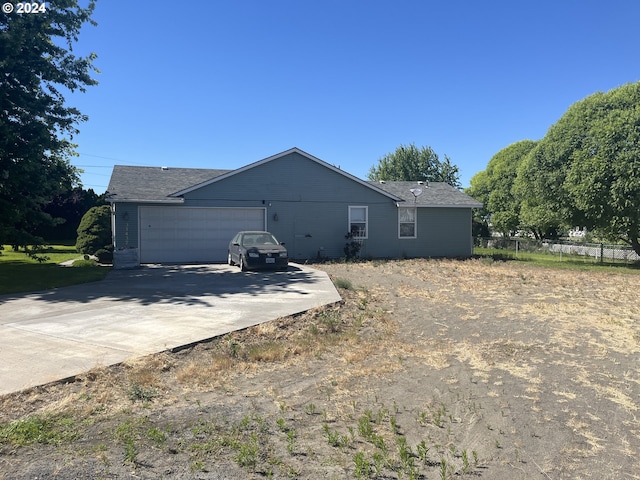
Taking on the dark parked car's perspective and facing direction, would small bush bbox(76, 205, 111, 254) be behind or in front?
behind

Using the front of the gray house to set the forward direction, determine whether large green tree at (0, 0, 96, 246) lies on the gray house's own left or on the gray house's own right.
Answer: on the gray house's own right

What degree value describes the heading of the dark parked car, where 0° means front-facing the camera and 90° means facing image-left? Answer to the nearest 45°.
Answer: approximately 315°

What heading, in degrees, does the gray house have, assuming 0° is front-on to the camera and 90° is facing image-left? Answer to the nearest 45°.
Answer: approximately 0°

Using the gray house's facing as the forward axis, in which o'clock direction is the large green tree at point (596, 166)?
The large green tree is roughly at 9 o'clock from the gray house.

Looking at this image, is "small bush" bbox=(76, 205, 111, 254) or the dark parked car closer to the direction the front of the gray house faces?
the dark parked car

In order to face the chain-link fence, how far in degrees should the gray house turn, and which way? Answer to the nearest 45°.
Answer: approximately 90° to its left

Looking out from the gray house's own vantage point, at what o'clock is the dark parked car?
The dark parked car is roughly at 12 o'clock from the gray house.
